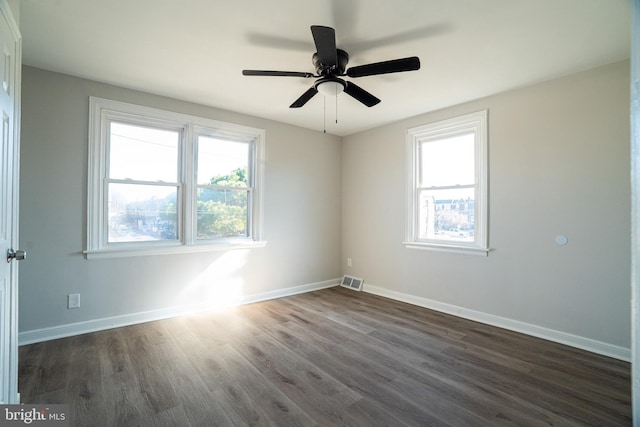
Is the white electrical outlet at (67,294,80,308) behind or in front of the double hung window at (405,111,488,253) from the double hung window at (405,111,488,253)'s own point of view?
in front

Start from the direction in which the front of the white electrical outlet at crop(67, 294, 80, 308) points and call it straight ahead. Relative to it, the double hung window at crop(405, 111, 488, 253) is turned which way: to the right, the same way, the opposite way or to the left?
to the right

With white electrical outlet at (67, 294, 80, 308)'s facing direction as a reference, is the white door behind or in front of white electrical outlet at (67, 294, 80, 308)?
in front

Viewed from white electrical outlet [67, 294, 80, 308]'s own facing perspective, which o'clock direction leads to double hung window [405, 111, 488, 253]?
The double hung window is roughly at 10 o'clock from the white electrical outlet.

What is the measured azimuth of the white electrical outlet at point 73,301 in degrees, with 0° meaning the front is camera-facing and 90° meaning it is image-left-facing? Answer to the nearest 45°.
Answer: approximately 0°

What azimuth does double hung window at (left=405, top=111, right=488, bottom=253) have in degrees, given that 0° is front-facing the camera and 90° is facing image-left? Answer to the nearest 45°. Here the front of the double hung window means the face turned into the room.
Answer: approximately 45°

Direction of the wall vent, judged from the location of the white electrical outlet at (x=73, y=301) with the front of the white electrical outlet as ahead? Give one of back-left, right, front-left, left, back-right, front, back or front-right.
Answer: left
